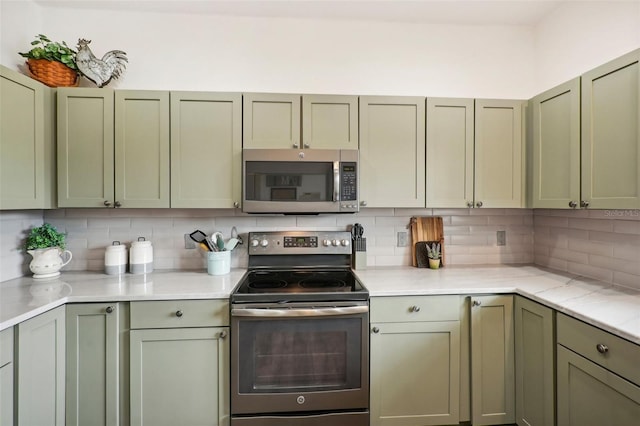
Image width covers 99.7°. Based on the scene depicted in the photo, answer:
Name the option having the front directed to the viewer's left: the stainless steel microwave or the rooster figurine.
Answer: the rooster figurine

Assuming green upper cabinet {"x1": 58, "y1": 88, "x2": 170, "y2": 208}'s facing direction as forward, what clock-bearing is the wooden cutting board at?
The wooden cutting board is roughly at 10 o'clock from the green upper cabinet.

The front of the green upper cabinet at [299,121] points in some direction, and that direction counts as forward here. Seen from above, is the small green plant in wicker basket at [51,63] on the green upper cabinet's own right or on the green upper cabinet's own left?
on the green upper cabinet's own right

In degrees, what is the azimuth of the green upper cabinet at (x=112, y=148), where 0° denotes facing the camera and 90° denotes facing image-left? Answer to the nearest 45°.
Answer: approximately 0°

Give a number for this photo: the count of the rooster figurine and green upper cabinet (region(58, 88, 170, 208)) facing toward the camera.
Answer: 1

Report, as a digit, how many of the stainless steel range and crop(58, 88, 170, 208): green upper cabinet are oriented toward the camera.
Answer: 2

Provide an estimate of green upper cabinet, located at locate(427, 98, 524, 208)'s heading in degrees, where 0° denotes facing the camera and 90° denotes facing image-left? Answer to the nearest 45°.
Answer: approximately 0°

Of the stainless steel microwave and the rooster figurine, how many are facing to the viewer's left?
1

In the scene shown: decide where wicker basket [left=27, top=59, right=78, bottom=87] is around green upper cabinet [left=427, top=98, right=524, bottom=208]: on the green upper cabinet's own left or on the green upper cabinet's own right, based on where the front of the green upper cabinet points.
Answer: on the green upper cabinet's own right
